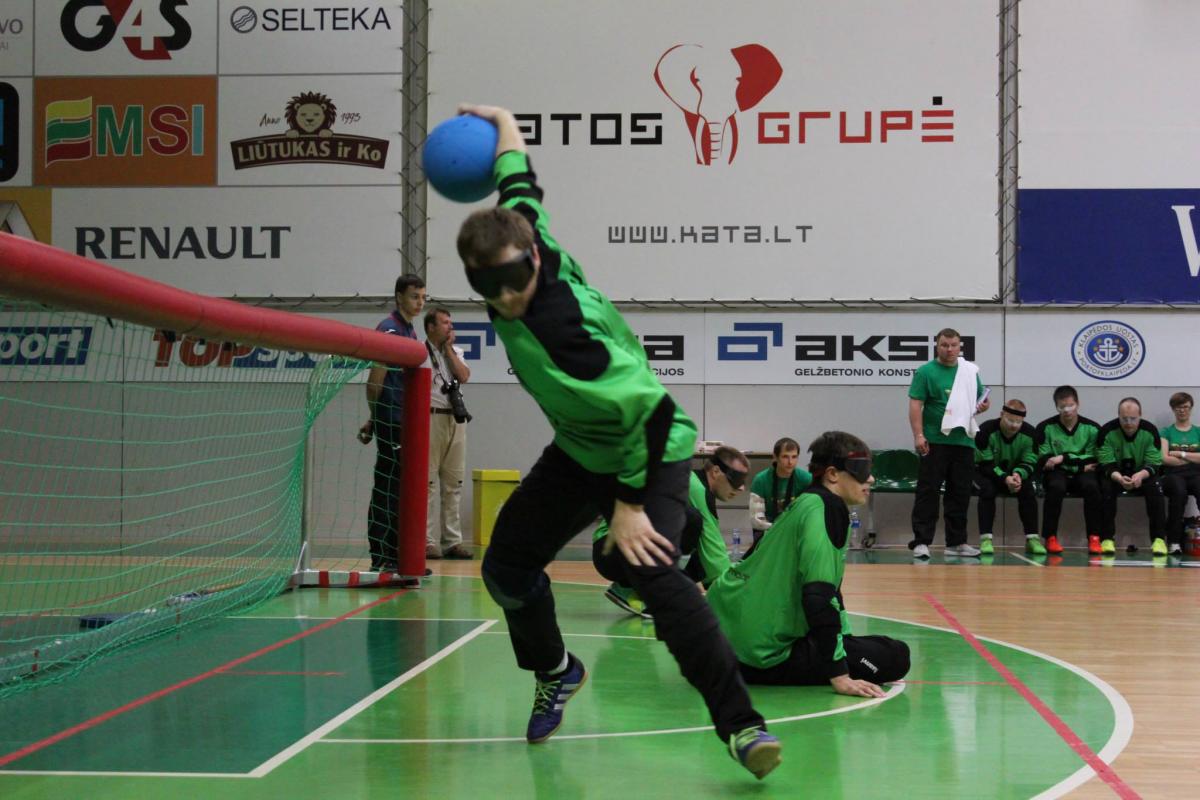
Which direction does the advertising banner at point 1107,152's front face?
toward the camera

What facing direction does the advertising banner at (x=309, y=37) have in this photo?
toward the camera

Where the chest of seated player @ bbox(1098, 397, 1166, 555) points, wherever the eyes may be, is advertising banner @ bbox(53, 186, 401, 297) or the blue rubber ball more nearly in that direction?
the blue rubber ball

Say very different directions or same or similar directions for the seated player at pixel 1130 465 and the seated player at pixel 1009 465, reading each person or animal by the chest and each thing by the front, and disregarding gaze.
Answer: same or similar directions

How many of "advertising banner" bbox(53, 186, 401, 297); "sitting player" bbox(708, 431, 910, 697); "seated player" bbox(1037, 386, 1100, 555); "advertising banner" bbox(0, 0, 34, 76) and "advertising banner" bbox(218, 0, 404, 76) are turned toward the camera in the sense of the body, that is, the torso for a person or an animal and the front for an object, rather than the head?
4

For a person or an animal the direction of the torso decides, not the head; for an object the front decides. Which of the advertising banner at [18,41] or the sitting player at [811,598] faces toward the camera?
the advertising banner

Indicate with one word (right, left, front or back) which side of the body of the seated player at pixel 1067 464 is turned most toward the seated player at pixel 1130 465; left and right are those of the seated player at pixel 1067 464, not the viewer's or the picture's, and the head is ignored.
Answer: left

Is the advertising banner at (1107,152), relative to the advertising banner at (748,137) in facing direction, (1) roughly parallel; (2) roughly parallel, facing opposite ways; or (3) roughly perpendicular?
roughly parallel

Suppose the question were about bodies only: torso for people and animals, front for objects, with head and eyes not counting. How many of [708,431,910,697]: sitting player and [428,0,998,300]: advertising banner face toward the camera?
1

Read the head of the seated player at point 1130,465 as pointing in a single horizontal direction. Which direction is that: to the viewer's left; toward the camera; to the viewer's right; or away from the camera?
toward the camera

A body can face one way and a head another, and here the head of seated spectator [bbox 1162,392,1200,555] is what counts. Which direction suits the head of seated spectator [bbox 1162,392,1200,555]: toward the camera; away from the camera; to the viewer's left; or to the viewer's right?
toward the camera

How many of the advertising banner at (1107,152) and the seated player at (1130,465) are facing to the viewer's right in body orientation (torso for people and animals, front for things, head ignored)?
0

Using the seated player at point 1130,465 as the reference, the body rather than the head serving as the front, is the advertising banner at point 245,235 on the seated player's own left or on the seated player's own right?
on the seated player's own right

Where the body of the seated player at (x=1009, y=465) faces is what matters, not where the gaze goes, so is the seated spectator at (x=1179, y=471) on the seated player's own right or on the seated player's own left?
on the seated player's own left

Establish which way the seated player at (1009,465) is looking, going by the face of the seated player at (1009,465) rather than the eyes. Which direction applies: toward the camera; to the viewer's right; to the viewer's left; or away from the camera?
toward the camera

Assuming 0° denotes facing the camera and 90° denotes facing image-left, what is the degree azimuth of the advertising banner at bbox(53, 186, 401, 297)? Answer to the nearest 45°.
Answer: approximately 0°

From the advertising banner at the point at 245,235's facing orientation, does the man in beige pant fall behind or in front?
in front

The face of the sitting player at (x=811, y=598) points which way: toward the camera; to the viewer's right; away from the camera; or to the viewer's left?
to the viewer's right

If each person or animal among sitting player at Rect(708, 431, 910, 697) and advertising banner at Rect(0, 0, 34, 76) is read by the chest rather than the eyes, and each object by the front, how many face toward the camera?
1

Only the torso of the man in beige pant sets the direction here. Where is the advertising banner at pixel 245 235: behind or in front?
behind

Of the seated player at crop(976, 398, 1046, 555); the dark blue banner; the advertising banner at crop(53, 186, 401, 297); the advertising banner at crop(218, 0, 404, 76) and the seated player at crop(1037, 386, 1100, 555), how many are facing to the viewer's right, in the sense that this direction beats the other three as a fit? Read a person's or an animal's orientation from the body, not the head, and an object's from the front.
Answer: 0
